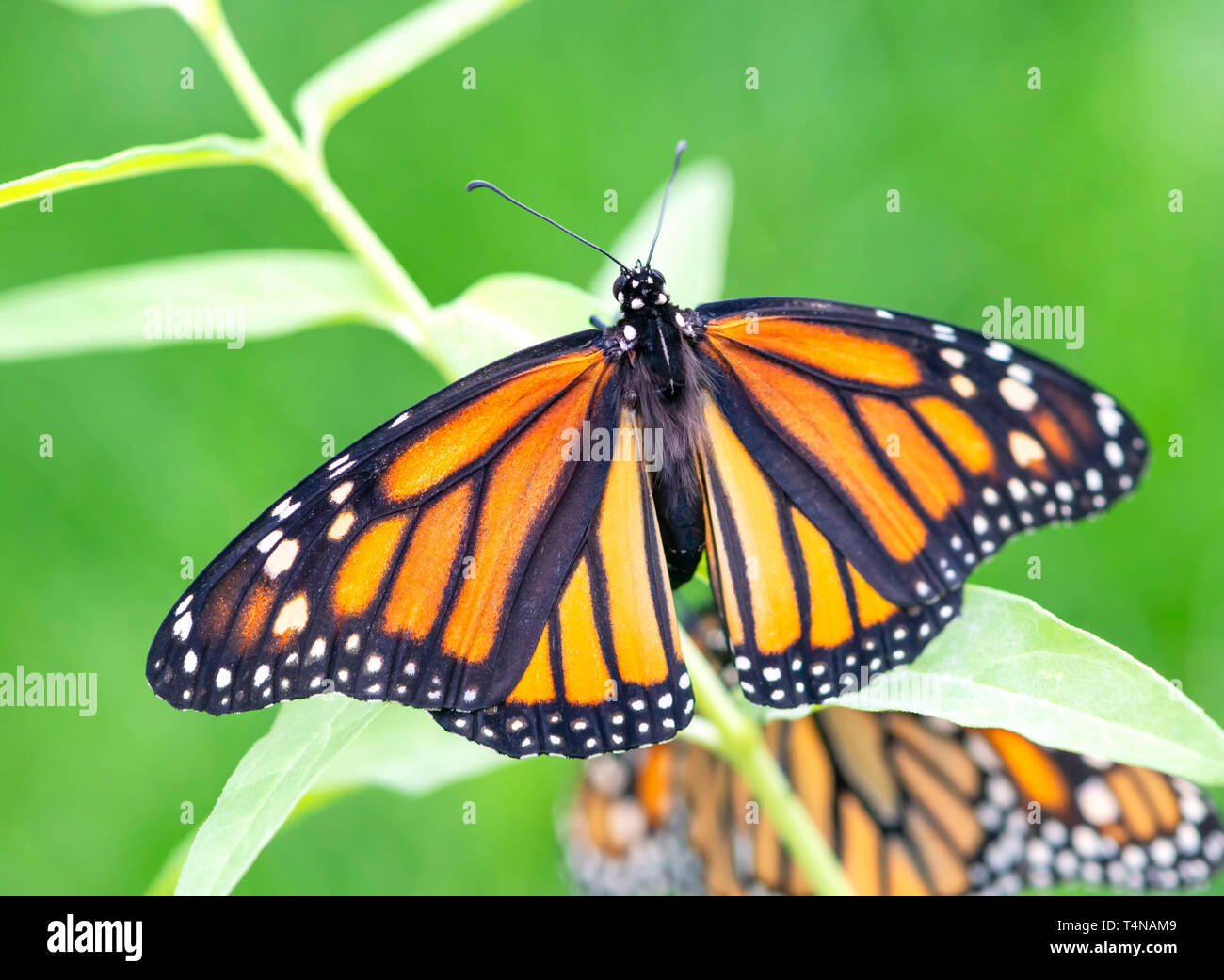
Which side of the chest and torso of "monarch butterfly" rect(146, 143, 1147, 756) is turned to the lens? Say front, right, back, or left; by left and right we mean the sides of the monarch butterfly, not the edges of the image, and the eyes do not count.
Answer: back
